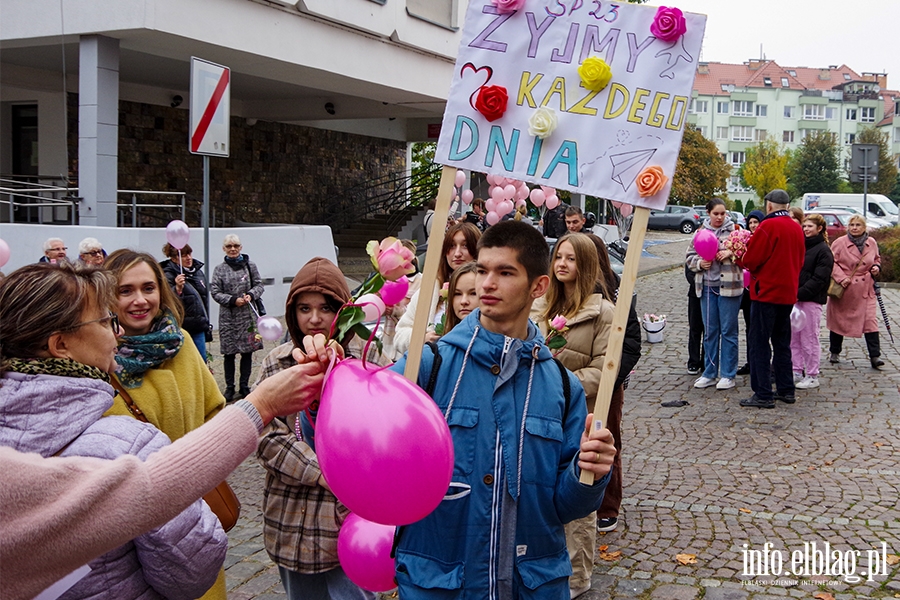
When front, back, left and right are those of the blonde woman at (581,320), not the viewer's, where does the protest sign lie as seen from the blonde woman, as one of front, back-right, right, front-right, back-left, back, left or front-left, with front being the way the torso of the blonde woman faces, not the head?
front-left

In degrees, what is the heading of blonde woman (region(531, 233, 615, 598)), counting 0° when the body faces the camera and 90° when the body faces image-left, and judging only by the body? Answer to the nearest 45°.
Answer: approximately 45°

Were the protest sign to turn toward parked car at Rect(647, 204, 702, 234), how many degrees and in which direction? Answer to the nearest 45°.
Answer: approximately 180°

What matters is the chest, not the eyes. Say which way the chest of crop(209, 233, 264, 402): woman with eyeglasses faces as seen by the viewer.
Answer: toward the camera

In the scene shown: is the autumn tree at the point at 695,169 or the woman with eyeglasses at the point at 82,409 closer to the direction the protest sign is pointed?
the woman with eyeglasses

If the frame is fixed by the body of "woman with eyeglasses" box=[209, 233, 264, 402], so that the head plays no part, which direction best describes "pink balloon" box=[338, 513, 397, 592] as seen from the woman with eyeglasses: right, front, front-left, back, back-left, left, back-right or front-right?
front

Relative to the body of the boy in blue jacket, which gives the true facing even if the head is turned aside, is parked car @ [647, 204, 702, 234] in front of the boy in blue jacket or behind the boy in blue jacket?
behind

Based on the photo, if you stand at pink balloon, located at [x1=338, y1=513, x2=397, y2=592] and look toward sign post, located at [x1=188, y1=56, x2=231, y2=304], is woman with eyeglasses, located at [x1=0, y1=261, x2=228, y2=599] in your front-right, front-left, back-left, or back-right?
back-left
